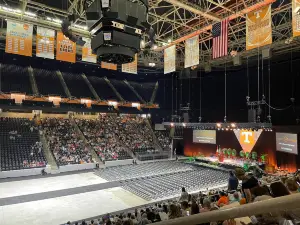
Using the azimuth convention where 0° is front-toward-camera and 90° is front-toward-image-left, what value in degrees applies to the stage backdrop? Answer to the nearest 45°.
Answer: approximately 45°

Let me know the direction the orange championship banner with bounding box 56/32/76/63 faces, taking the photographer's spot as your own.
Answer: facing the viewer and to the right of the viewer

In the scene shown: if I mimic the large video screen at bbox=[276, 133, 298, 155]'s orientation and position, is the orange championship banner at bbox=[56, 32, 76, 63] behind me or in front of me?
in front

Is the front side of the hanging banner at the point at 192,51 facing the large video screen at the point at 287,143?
no

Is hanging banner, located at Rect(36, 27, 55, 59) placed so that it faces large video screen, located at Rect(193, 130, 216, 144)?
no

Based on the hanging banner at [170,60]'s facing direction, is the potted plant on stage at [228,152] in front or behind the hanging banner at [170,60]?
behind

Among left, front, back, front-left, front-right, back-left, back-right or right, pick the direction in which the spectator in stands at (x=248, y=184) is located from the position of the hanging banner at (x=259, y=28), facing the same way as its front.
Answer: front-left

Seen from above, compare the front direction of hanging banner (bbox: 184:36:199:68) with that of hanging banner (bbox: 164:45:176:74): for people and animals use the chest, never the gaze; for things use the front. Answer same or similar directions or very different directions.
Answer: same or similar directions

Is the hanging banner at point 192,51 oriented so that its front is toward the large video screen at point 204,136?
no

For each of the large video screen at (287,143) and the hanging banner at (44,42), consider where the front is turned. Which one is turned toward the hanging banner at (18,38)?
the large video screen

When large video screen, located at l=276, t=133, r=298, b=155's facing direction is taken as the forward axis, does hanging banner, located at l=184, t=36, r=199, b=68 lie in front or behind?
in front

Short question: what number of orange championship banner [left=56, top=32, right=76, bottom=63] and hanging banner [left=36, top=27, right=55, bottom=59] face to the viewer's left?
0

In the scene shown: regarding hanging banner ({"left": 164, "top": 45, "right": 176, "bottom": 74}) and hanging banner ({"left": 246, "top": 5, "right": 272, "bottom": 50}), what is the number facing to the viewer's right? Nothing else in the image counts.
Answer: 0

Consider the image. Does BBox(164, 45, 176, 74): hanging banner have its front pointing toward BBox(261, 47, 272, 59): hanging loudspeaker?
no

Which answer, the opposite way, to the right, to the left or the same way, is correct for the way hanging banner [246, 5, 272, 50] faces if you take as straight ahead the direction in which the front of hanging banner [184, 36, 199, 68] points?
the same way
